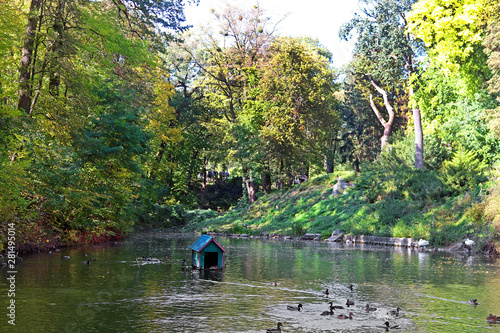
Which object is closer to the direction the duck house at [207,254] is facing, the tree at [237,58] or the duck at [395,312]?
the duck

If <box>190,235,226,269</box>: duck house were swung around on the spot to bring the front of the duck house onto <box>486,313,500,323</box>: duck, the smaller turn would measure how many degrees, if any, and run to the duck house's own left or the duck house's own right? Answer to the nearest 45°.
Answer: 0° — it already faces it

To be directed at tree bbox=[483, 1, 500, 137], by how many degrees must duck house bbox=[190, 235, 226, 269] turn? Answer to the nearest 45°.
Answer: approximately 90° to its left

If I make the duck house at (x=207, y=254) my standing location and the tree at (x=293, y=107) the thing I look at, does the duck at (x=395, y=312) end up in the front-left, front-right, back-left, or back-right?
back-right

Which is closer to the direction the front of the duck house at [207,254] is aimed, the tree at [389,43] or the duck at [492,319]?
the duck

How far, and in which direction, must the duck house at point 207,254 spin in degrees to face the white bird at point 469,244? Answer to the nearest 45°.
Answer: approximately 90° to its left

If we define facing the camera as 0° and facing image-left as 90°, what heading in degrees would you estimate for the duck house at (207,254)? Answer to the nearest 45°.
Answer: approximately 315°

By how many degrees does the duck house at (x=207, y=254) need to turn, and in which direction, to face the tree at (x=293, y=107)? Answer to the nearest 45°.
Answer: approximately 135° to its left

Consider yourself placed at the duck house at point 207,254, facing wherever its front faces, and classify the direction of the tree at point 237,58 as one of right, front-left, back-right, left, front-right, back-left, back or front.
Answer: back-left
